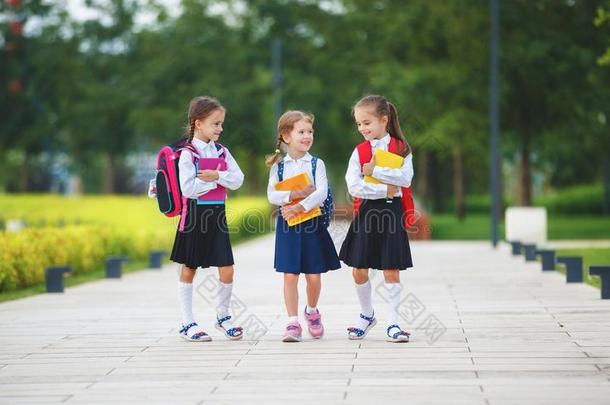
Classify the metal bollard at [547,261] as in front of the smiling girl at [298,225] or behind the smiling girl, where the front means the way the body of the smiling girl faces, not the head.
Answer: behind

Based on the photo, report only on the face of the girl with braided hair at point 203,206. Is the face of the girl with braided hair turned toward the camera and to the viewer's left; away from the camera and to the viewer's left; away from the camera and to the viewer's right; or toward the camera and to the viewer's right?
toward the camera and to the viewer's right

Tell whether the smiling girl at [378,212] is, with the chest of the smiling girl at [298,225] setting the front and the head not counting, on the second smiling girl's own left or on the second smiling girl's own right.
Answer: on the second smiling girl's own left

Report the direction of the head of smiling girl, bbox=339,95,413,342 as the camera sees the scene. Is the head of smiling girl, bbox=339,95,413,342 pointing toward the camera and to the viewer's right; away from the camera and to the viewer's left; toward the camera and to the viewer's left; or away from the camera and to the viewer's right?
toward the camera and to the viewer's left

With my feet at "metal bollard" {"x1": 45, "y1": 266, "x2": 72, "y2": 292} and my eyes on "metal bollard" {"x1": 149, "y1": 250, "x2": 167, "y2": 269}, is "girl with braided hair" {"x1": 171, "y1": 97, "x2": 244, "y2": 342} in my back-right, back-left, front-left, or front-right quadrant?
back-right

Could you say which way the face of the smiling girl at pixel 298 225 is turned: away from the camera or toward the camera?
toward the camera

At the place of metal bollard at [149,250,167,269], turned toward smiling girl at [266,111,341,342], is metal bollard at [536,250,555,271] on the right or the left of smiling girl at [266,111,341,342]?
left

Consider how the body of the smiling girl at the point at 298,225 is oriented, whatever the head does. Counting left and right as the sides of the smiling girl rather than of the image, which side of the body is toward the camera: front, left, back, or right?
front

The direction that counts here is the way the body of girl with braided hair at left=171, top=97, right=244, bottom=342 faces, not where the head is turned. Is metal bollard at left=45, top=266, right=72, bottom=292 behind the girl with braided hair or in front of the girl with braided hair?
behind

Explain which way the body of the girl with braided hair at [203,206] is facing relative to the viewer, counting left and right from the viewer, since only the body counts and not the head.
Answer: facing the viewer and to the right of the viewer

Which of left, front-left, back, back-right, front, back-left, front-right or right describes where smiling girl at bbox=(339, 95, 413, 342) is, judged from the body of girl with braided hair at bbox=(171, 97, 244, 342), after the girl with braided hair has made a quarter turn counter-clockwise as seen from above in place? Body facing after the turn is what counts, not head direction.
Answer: front-right

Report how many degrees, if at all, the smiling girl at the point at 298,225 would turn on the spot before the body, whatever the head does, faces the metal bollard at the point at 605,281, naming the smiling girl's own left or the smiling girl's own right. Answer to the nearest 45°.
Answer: approximately 135° to the smiling girl's own left

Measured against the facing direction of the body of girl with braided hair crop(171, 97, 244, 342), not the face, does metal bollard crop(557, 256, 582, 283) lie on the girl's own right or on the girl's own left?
on the girl's own left
